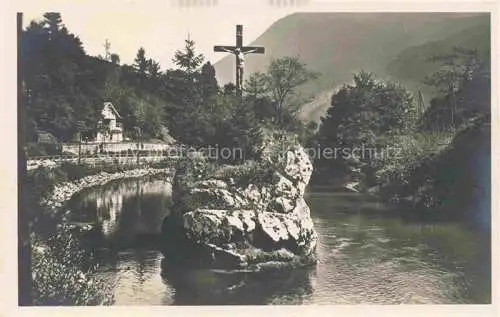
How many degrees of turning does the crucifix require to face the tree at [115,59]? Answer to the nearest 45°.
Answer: approximately 90° to its right

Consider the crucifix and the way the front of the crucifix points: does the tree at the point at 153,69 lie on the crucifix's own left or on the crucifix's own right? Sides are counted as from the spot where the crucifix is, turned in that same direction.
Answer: on the crucifix's own right

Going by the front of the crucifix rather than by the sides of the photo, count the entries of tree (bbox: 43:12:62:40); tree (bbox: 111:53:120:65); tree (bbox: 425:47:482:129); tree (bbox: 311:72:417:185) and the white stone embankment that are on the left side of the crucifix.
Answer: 2

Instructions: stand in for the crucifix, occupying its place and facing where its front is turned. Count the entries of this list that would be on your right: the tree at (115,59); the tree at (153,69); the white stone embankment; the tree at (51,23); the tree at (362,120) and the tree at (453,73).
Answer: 4

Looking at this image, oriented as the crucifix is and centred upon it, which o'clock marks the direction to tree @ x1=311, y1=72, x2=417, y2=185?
The tree is roughly at 9 o'clock from the crucifix.

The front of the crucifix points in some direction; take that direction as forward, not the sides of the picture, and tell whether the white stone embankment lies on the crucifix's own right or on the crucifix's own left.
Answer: on the crucifix's own right

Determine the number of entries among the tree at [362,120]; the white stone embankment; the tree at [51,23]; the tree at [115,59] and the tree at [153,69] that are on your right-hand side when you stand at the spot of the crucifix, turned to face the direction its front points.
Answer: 4

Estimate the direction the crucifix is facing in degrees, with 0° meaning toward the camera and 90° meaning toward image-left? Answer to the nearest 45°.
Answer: approximately 0°
